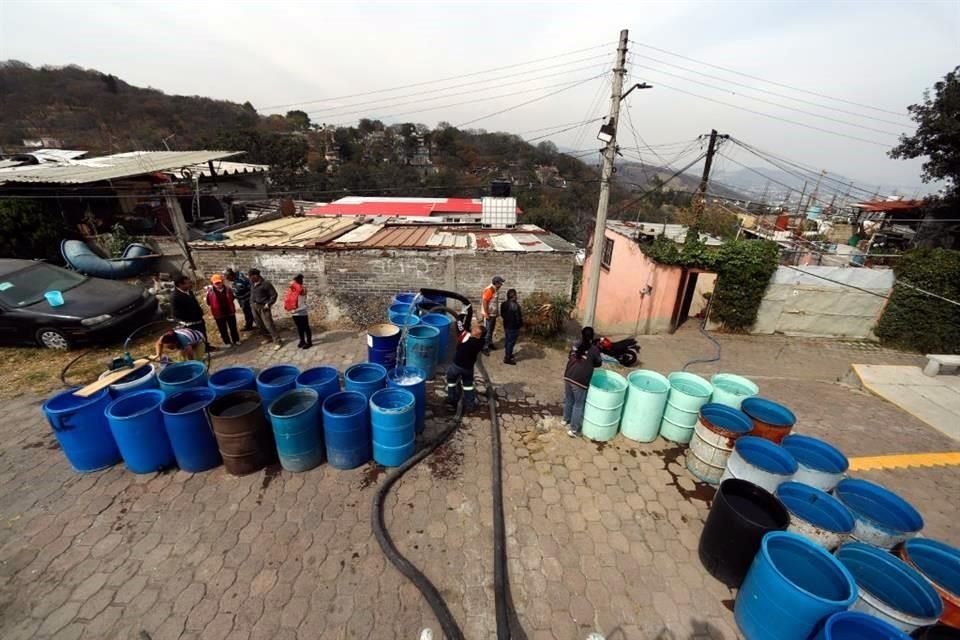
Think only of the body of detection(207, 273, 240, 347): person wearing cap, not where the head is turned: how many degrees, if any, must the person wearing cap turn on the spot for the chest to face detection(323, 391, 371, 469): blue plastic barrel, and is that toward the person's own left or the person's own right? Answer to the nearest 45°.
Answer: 0° — they already face it

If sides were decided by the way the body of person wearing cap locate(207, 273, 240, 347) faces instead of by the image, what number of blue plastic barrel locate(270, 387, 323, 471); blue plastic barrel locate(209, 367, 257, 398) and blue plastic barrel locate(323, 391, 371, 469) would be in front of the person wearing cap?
3

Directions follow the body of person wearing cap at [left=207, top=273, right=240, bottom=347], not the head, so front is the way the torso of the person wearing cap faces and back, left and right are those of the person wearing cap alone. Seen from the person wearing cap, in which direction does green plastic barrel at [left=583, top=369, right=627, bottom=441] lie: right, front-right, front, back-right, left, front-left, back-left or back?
front-left

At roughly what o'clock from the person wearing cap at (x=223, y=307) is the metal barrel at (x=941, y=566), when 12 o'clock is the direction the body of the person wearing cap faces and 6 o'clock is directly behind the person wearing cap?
The metal barrel is roughly at 11 o'clock from the person wearing cap.

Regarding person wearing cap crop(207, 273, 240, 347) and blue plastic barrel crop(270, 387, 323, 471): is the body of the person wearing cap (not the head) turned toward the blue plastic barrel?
yes

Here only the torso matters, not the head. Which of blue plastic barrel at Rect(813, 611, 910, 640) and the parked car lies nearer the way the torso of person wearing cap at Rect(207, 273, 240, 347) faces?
the blue plastic barrel

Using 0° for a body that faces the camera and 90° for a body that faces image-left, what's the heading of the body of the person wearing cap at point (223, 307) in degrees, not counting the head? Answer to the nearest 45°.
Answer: approximately 0°

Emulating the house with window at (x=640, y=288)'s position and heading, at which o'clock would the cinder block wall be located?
The cinder block wall is roughly at 3 o'clock from the house with window.

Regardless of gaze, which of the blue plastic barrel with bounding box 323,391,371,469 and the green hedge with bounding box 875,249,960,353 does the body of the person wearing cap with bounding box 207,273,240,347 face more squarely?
the blue plastic barrel

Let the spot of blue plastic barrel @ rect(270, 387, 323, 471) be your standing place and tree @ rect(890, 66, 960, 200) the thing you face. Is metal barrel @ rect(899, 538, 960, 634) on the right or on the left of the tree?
right

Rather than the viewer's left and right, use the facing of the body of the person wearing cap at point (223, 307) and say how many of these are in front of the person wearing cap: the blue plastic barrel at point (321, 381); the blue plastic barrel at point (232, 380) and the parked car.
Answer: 2

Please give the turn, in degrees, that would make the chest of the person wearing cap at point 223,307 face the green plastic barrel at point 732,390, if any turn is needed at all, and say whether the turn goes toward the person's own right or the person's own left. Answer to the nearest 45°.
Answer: approximately 45° to the person's own left

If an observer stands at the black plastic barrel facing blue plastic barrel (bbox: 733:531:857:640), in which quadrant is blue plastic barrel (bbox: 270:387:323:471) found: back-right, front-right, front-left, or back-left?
back-right

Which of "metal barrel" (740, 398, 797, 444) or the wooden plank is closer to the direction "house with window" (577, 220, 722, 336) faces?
the metal barrel
